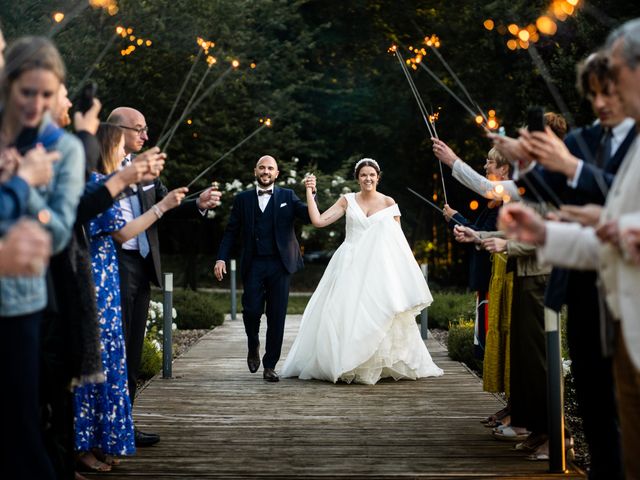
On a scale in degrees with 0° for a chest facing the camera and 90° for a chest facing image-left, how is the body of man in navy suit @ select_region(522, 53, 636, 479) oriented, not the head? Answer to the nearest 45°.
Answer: approximately 45°

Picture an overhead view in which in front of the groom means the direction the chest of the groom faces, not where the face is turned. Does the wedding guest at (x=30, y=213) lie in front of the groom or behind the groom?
in front

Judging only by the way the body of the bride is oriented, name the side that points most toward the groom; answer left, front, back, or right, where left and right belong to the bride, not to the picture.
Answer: right

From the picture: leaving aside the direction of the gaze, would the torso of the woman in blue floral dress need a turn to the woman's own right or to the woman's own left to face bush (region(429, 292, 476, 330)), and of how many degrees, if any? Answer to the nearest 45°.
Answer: approximately 45° to the woman's own left

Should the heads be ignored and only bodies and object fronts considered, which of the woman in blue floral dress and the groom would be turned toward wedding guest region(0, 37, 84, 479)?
the groom

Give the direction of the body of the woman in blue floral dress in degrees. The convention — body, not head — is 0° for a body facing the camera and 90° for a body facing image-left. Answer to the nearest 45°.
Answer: approximately 270°

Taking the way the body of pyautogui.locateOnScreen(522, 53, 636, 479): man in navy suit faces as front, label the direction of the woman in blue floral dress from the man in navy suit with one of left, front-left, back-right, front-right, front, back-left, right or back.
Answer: front-right

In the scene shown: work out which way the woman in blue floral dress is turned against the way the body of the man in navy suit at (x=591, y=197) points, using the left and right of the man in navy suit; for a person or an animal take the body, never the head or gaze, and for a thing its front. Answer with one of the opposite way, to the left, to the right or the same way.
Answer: the opposite way

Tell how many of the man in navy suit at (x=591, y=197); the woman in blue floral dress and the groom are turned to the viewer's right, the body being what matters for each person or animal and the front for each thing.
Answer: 1

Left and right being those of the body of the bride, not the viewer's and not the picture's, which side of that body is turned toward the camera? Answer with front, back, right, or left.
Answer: front

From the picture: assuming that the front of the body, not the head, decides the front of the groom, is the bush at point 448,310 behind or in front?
behind

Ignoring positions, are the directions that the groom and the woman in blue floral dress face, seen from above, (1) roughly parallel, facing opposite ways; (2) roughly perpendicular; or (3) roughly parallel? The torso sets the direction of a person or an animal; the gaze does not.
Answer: roughly perpendicular

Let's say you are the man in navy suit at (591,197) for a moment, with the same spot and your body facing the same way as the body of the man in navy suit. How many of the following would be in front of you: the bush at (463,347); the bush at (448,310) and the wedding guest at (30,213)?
1

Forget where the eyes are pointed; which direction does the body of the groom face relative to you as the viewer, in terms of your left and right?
facing the viewer

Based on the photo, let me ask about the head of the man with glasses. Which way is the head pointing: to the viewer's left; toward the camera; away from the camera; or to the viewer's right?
to the viewer's right

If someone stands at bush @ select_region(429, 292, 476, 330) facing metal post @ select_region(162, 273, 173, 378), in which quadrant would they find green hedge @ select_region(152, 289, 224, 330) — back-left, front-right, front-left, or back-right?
front-right
